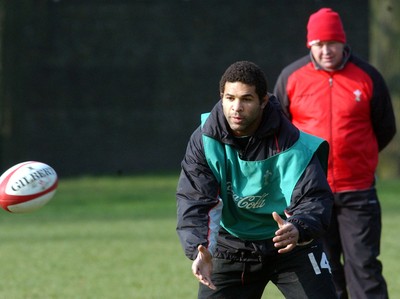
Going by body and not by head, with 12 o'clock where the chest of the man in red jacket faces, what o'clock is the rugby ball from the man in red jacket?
The rugby ball is roughly at 2 o'clock from the man in red jacket.

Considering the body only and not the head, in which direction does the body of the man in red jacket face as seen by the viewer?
toward the camera
